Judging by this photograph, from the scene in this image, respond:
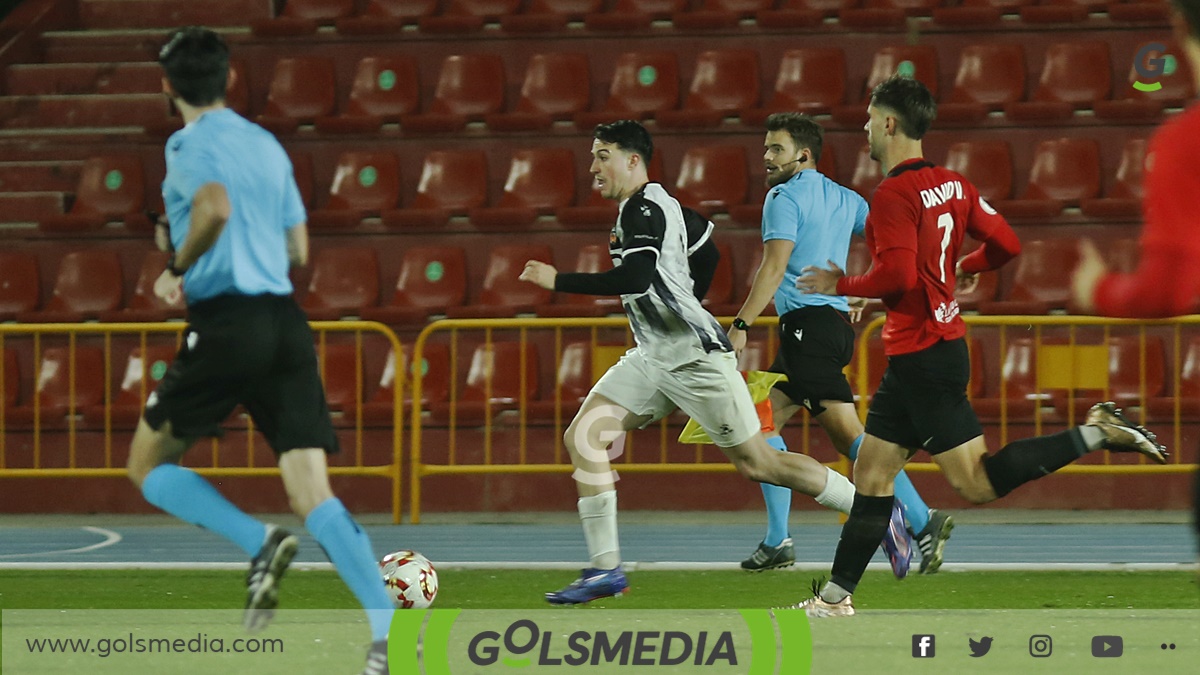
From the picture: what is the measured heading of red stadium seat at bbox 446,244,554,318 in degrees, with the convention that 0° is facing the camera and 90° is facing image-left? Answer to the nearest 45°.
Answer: approximately 45°

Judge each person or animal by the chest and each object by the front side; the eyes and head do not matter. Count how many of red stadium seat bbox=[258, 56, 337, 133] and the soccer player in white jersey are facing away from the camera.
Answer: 0

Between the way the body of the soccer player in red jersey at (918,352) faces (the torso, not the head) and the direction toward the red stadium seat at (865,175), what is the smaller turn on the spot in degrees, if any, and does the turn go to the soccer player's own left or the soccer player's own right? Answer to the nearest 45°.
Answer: approximately 45° to the soccer player's own right

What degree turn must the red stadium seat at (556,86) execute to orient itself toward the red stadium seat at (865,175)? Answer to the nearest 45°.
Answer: approximately 90° to its left

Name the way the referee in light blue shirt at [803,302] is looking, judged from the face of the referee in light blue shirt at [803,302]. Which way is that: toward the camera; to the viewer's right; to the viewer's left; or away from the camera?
to the viewer's left

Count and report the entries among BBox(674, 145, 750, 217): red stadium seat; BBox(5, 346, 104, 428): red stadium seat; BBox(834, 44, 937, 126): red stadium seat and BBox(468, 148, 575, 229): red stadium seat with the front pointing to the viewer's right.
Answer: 0

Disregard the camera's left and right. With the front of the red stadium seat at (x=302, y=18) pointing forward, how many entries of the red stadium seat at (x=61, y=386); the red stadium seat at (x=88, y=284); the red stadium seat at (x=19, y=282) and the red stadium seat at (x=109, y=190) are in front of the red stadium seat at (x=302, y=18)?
4

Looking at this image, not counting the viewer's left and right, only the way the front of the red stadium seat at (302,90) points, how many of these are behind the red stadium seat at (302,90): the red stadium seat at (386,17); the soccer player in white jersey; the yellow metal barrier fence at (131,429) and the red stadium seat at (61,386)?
1

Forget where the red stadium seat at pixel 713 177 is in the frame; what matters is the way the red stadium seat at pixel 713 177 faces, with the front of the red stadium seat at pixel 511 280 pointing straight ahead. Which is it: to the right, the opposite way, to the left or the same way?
the same way

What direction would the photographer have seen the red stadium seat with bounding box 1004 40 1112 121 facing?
facing the viewer and to the left of the viewer

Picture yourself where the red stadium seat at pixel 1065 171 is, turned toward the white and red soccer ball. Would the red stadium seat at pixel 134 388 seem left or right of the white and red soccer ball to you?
right

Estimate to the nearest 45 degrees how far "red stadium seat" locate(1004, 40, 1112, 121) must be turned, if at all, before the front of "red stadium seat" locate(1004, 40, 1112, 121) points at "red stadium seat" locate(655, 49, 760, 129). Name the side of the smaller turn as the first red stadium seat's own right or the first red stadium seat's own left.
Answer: approximately 45° to the first red stadium seat's own right

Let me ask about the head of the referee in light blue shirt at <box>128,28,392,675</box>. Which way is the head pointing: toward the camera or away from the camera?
away from the camera

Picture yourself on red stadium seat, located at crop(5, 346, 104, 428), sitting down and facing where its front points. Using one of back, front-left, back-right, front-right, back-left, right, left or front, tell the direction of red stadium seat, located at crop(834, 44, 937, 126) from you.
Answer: back-left

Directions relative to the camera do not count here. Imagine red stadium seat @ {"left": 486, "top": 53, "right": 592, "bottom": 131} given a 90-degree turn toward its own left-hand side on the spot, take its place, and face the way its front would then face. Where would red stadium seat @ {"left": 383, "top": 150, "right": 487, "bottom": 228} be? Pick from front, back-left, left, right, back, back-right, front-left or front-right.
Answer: right

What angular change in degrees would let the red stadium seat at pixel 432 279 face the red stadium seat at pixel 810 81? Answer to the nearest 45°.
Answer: approximately 135° to its left
